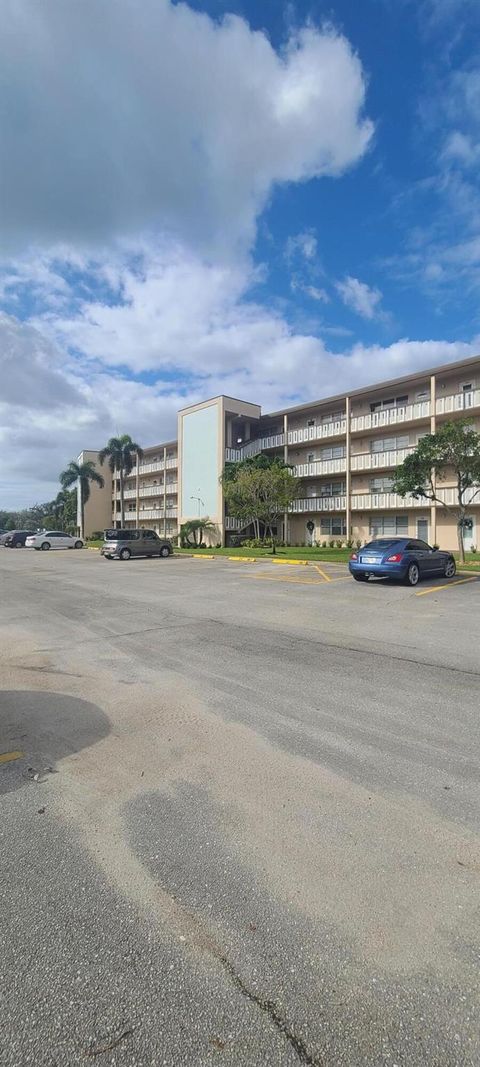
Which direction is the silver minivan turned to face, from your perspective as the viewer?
facing away from the viewer and to the right of the viewer

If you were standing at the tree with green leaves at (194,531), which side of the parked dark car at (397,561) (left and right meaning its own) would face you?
left

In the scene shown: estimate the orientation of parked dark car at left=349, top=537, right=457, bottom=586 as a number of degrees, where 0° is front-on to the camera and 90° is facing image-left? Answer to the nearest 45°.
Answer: approximately 225°

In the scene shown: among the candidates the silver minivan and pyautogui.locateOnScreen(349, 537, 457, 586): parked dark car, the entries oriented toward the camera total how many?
0

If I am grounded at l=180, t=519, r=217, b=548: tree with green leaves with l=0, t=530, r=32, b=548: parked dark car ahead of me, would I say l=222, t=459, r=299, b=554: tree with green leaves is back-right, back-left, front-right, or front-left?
back-left

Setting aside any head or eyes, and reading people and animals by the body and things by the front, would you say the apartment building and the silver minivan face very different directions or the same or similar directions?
very different directions

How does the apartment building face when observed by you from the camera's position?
facing the viewer and to the left of the viewer

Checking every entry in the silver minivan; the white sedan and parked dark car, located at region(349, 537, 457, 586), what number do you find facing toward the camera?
0

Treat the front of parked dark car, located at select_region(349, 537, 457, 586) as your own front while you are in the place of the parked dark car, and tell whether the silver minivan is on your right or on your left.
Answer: on your left
